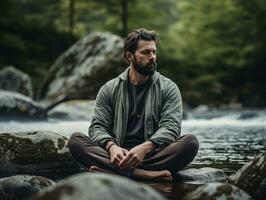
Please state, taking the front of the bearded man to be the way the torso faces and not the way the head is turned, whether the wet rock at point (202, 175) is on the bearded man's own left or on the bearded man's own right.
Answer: on the bearded man's own left

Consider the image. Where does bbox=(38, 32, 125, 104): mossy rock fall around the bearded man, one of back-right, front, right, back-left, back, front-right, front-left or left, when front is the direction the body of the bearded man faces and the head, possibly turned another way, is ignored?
back

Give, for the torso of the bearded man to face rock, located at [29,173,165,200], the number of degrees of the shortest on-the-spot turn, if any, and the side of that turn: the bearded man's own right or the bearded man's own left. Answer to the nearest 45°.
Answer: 0° — they already face it

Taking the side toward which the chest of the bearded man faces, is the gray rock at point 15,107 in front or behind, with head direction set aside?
behind

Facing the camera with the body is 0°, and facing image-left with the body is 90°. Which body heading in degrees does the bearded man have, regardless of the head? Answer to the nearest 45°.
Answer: approximately 0°

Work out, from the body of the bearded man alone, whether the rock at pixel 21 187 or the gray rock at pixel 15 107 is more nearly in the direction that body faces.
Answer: the rock

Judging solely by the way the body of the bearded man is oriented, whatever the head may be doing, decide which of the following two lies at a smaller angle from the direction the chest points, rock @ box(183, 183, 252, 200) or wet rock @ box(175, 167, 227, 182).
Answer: the rock

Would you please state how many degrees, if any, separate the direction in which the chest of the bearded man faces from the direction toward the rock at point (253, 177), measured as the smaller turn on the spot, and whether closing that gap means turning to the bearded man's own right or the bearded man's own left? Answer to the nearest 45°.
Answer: approximately 45° to the bearded man's own left

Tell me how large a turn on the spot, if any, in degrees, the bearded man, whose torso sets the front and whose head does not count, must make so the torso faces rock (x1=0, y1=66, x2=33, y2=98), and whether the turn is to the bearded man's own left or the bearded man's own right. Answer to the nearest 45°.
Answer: approximately 180°
